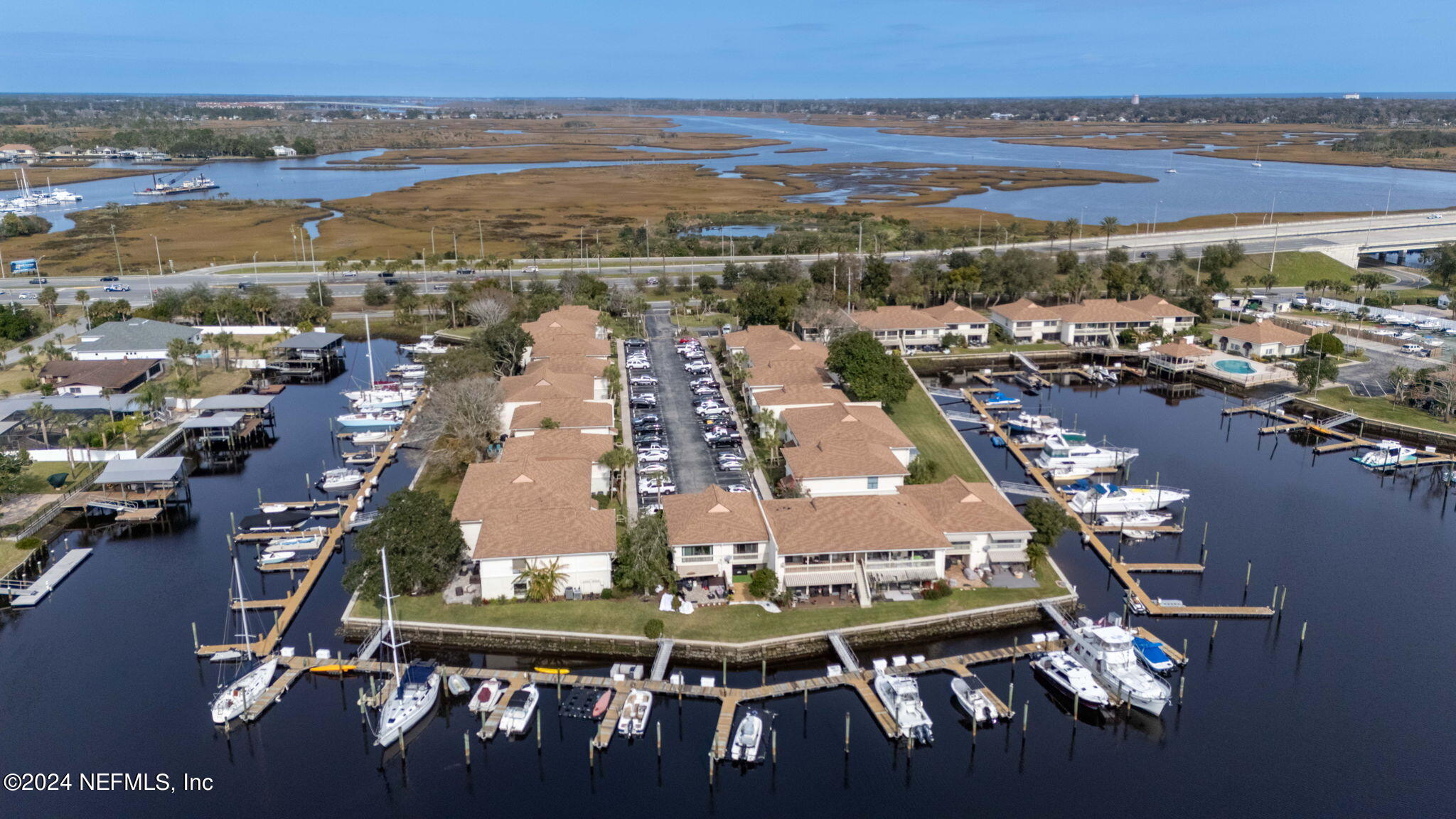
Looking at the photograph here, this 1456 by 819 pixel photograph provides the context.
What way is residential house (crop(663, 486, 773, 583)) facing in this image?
toward the camera

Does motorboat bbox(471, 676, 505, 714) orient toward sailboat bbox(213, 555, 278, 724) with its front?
no

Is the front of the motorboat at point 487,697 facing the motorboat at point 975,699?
no

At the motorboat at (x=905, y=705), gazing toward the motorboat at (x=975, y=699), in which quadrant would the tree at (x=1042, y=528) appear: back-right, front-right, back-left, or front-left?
front-left

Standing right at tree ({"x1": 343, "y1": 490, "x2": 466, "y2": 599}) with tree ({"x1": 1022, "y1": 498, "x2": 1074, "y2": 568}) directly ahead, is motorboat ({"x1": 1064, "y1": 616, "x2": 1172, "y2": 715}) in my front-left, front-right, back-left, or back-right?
front-right

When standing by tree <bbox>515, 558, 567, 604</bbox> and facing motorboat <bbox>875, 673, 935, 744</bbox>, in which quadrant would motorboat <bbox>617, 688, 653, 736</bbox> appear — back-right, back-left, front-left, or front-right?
front-right
